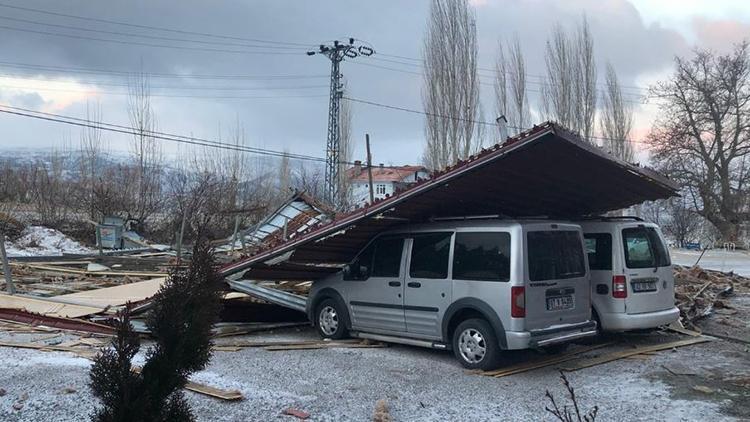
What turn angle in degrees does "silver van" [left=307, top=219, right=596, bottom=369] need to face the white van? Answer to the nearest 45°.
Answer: approximately 90° to its right

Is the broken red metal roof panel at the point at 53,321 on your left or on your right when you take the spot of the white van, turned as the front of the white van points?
on your left

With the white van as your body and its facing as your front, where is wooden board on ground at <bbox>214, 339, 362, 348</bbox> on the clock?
The wooden board on ground is roughly at 10 o'clock from the white van.

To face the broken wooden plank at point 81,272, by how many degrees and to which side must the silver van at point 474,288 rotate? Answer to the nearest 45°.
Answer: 0° — it already faces it

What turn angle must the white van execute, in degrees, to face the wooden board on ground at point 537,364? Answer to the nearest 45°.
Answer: approximately 90° to its left

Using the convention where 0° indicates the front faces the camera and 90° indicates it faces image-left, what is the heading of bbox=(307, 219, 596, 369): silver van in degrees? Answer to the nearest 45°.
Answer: approximately 135°

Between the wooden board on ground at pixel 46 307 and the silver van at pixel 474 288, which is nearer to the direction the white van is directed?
the wooden board on ground

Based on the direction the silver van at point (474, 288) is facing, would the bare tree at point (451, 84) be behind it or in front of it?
in front

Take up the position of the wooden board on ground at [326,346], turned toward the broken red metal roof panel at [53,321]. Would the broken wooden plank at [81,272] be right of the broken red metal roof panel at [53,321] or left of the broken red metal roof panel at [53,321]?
right

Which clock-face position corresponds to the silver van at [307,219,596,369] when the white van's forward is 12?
The silver van is roughly at 9 o'clock from the white van.

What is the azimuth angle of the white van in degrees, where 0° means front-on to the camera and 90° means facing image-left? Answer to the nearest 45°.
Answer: approximately 135°

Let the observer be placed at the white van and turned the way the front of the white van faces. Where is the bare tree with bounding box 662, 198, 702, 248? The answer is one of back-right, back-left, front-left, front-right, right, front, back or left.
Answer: front-right

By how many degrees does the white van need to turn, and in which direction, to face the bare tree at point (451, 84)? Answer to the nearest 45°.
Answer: approximately 45° to its right
